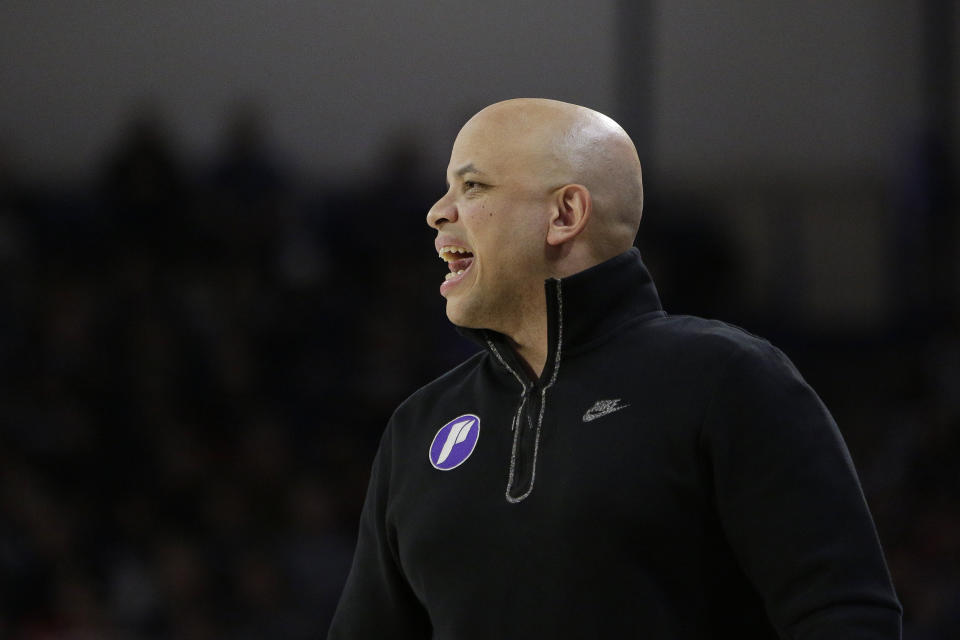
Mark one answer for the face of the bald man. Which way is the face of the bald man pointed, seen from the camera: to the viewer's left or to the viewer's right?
to the viewer's left

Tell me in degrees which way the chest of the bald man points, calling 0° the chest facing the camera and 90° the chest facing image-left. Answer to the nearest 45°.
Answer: approximately 45°
